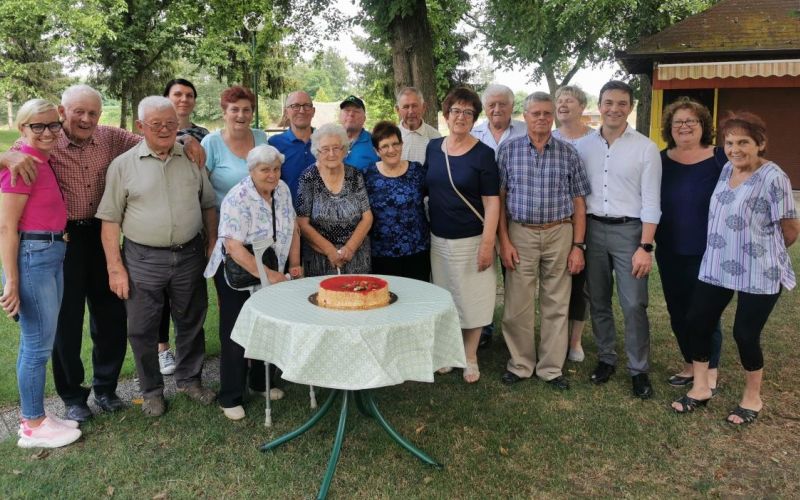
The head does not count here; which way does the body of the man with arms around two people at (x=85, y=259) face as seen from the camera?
toward the camera

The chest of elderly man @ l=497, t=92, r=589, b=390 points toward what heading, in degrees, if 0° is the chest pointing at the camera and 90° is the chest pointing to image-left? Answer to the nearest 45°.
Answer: approximately 0°

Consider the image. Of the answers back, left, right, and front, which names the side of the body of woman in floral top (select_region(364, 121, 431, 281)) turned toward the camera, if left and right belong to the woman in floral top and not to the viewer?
front

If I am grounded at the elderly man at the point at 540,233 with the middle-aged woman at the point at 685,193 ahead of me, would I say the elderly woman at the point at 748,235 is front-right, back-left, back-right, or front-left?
front-right

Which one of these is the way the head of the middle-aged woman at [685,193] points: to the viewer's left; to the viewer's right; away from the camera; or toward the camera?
toward the camera

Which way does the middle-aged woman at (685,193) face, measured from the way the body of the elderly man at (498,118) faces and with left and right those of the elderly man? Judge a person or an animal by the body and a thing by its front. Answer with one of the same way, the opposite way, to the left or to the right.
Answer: the same way

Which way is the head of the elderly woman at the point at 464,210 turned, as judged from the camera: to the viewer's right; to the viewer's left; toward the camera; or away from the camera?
toward the camera

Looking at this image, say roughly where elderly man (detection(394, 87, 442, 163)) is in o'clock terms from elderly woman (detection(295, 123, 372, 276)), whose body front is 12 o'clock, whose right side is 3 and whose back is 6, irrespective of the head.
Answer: The elderly man is roughly at 7 o'clock from the elderly woman.

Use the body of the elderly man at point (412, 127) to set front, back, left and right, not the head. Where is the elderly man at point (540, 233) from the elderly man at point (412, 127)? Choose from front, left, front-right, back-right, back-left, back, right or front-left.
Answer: front-left

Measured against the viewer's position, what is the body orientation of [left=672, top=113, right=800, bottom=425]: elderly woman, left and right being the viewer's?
facing the viewer and to the left of the viewer

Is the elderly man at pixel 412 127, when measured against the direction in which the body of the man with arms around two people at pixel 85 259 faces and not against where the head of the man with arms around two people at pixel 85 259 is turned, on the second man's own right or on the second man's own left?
on the second man's own left

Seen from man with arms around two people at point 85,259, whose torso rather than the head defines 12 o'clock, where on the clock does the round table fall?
The round table is roughly at 11 o'clock from the man with arms around two people.

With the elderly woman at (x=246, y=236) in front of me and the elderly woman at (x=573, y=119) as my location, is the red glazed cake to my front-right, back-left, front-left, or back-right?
front-left

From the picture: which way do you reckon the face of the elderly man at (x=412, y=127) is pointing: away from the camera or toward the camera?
toward the camera

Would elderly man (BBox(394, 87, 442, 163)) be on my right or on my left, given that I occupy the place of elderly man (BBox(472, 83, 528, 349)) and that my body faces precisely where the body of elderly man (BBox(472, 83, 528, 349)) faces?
on my right

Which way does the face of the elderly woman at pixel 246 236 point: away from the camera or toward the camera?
toward the camera

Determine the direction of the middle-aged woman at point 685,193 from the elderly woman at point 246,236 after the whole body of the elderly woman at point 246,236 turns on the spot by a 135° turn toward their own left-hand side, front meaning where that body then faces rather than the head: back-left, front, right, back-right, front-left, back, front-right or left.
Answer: right

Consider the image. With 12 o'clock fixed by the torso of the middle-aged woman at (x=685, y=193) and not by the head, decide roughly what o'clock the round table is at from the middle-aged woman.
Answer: The round table is roughly at 1 o'clock from the middle-aged woman.

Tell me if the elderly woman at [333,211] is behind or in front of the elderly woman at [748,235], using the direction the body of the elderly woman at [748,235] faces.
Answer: in front

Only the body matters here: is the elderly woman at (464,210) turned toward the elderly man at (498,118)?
no
